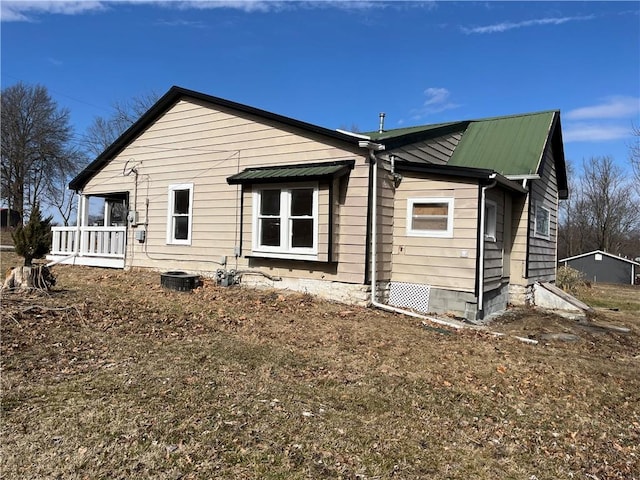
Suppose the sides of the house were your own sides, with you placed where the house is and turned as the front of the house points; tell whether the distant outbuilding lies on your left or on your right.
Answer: on your right

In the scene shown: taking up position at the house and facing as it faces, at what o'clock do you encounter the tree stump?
The tree stump is roughly at 11 o'clock from the house.

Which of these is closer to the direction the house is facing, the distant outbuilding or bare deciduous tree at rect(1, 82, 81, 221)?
the bare deciduous tree

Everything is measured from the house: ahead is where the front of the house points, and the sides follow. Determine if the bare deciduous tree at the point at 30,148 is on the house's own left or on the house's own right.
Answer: on the house's own right

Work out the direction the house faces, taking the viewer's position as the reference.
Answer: facing to the left of the viewer

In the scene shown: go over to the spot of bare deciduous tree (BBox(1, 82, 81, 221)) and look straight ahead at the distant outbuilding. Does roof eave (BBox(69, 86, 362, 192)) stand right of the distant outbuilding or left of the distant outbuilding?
right
